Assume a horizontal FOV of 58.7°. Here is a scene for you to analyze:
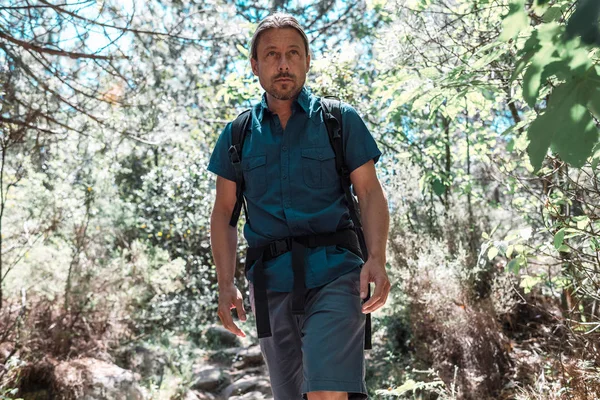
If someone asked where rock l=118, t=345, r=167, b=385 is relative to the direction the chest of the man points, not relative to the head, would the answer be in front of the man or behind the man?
behind

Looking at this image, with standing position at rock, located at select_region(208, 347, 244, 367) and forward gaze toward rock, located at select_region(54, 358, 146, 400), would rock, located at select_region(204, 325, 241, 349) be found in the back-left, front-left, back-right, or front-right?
back-right

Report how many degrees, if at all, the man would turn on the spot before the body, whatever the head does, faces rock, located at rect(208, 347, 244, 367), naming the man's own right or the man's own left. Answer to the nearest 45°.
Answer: approximately 180°

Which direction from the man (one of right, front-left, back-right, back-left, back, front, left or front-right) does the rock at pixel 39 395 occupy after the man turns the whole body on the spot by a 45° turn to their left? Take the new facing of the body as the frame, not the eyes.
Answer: back

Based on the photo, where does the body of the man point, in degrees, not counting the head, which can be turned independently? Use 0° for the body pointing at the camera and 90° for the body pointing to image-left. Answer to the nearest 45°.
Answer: approximately 0°

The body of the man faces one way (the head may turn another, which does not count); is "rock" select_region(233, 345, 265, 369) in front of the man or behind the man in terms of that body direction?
behind

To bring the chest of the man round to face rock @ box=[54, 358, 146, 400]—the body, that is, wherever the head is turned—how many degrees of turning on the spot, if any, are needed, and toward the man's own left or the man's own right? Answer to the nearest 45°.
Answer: approximately 135° to the man's own right
